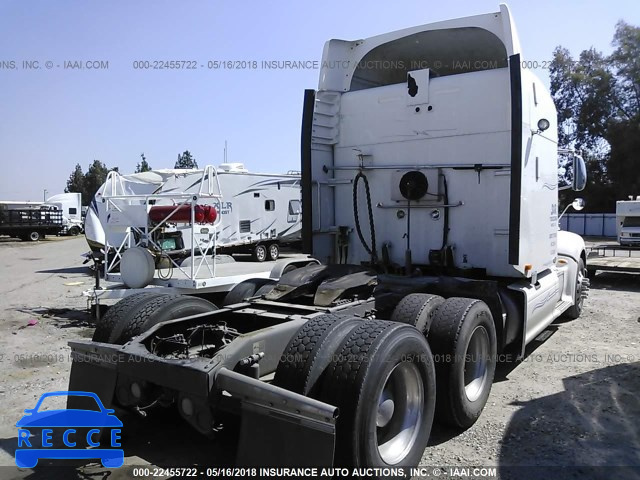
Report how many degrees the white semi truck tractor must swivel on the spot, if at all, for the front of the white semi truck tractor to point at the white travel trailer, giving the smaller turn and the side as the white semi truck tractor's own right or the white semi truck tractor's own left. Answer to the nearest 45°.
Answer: approximately 45° to the white semi truck tractor's own left

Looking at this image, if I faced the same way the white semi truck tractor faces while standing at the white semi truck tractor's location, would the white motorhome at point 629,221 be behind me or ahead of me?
ahead

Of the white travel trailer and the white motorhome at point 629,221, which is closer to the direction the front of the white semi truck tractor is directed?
the white motorhome

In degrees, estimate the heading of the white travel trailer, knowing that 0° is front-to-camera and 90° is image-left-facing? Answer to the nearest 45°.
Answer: approximately 45°

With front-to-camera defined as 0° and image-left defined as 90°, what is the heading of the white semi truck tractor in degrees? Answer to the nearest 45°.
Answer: approximately 225°
